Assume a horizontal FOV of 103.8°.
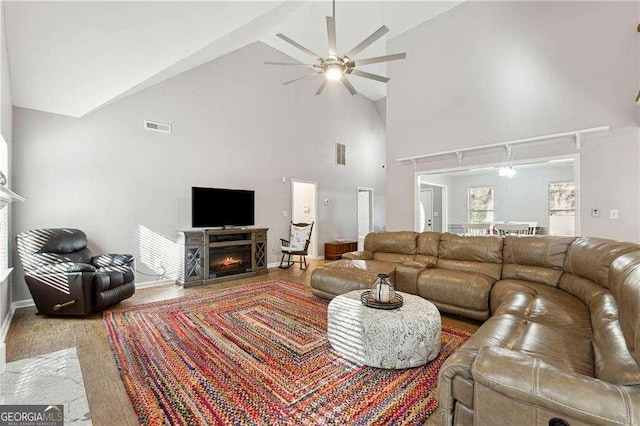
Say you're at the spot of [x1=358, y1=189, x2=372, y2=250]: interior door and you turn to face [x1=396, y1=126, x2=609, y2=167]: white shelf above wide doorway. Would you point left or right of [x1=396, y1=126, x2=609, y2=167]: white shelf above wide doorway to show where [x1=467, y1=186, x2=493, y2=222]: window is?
left

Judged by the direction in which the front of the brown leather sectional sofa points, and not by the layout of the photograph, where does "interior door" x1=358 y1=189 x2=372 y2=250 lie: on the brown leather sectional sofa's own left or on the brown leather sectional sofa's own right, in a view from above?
on the brown leather sectional sofa's own right

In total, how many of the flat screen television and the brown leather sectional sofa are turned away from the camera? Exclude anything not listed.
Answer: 0

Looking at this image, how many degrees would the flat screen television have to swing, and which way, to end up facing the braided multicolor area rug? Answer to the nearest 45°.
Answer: approximately 45° to its right

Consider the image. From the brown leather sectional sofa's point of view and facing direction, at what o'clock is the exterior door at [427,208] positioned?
The exterior door is roughly at 4 o'clock from the brown leather sectional sofa.

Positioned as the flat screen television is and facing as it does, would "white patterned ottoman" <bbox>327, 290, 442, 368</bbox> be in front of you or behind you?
in front

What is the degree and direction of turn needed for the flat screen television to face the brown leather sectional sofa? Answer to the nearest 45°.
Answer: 0° — it already faces it

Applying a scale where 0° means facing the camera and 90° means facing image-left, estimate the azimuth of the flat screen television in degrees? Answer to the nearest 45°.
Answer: approximately 315°

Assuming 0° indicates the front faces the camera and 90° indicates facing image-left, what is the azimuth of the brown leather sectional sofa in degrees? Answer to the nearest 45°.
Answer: approximately 45°

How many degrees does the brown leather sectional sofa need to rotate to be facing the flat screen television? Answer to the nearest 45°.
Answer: approximately 45° to its right
